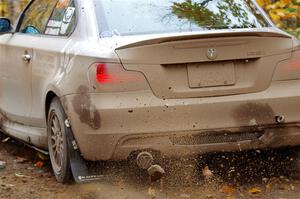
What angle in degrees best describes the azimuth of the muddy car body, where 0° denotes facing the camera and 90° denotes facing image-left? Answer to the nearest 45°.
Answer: approximately 135°
